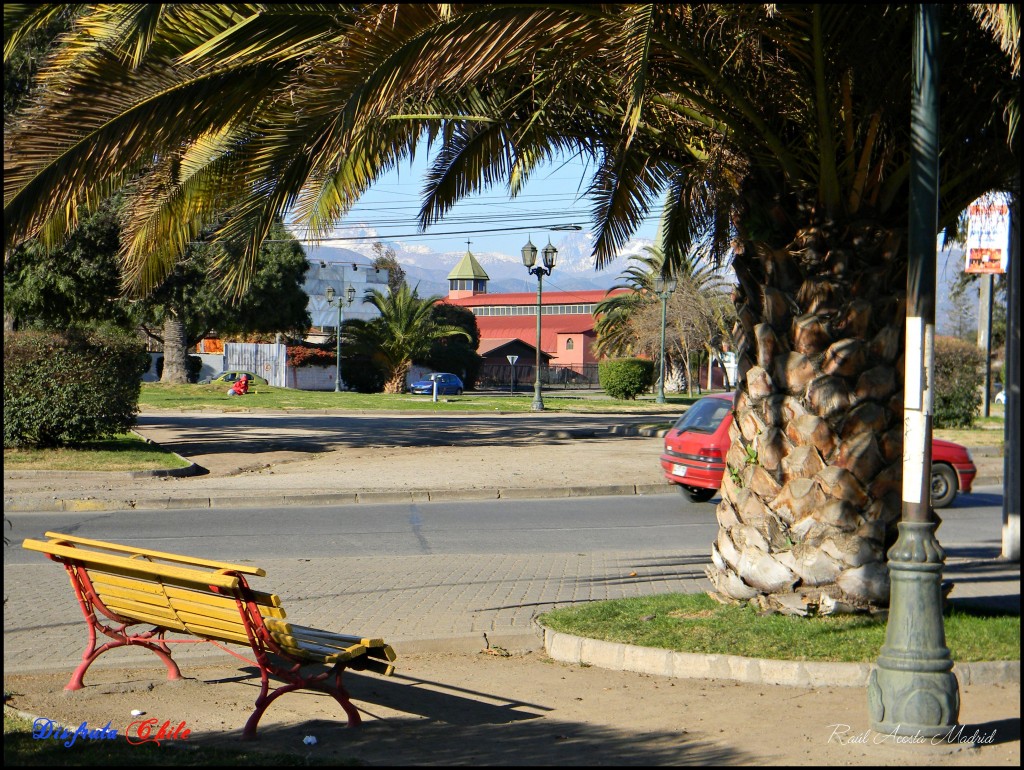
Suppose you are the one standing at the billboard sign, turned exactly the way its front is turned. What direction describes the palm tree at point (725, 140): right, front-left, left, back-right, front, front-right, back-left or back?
front

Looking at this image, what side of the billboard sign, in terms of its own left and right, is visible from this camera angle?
front

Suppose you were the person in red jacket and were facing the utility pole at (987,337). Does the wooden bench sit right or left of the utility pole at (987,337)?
right

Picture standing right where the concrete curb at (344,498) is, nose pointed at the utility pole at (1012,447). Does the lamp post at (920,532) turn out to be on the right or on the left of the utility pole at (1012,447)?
right

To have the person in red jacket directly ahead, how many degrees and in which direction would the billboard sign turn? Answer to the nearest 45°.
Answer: approximately 135° to its right

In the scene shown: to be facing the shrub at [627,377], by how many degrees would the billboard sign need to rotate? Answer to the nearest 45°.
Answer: approximately 135° to its right

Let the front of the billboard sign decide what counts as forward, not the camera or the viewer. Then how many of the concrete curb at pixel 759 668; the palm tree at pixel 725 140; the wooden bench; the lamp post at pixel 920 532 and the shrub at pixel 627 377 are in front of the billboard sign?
4

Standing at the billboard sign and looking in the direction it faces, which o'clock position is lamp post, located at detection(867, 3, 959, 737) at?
The lamp post is roughly at 12 o'clock from the billboard sign.

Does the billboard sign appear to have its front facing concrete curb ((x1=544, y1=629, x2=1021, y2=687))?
yes
